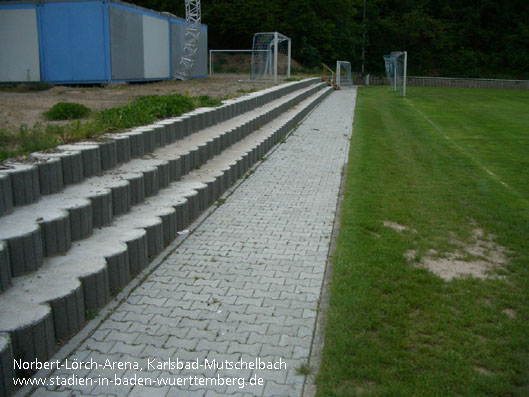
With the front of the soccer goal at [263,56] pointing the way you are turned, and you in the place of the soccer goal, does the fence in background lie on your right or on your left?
on your left

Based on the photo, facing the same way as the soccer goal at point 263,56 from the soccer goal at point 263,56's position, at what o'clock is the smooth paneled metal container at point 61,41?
The smooth paneled metal container is roughly at 4 o'clock from the soccer goal.

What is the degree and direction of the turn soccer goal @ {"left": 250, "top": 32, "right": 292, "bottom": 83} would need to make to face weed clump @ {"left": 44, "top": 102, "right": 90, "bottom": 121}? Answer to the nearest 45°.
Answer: approximately 90° to its right

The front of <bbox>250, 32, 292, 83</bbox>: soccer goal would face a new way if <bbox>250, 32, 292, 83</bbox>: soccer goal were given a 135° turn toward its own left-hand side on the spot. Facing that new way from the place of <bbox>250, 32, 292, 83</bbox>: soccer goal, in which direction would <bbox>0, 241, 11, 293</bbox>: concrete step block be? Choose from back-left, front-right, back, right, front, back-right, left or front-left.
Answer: back-left

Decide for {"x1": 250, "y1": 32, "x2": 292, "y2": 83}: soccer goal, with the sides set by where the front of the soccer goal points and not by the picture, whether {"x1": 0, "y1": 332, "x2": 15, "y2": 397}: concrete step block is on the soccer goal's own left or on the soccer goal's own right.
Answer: on the soccer goal's own right

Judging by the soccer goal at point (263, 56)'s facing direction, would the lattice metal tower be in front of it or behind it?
behind
